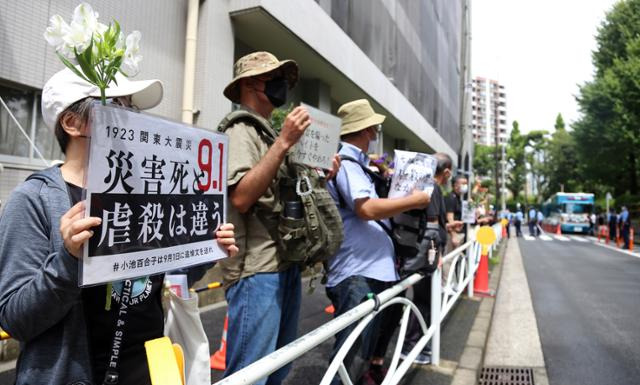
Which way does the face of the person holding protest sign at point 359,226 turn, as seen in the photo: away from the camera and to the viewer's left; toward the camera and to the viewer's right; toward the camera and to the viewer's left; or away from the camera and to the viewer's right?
away from the camera and to the viewer's right

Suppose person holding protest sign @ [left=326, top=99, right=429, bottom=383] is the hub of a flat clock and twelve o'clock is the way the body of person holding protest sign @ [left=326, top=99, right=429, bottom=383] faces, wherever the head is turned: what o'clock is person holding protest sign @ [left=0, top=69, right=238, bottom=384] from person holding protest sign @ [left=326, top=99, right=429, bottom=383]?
person holding protest sign @ [left=0, top=69, right=238, bottom=384] is roughly at 4 o'clock from person holding protest sign @ [left=326, top=99, right=429, bottom=383].

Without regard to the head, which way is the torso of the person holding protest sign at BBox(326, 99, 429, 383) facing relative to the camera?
to the viewer's right

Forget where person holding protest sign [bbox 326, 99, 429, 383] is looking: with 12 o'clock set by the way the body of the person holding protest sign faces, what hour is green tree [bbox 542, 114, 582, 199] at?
The green tree is roughly at 10 o'clock from the person holding protest sign.

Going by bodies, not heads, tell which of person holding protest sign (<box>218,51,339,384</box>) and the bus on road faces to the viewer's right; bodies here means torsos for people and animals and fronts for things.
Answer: the person holding protest sign

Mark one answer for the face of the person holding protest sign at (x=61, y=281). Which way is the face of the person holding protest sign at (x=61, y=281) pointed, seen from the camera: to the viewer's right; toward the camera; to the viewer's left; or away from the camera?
to the viewer's right

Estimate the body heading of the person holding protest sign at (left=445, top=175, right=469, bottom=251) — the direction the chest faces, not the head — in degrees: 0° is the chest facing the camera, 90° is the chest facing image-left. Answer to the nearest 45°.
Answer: approximately 315°

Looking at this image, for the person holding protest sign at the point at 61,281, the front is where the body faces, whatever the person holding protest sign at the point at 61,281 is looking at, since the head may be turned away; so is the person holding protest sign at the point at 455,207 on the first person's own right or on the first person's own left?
on the first person's own left

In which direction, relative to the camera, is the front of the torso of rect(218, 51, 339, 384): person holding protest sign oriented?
to the viewer's right
